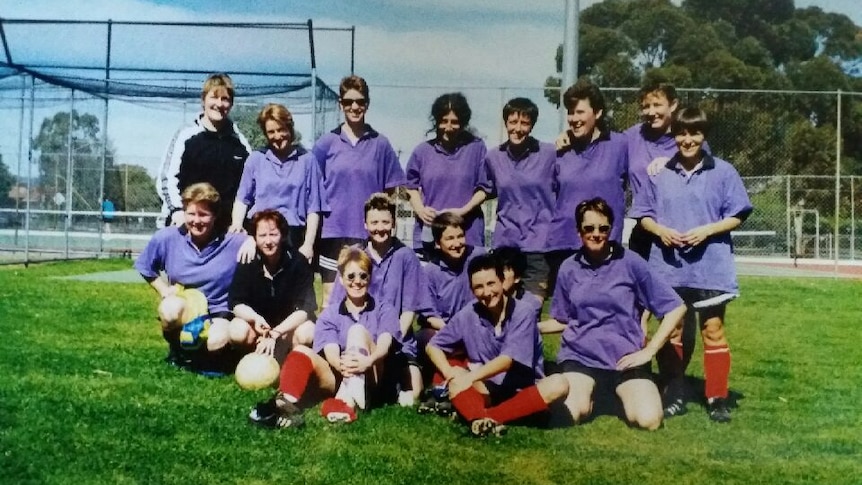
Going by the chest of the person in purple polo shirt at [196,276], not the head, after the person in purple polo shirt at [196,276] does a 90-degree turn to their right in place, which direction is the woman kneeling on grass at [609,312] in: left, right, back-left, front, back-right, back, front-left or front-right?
back-left

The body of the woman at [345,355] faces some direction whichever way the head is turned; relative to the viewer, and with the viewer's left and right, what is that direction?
facing the viewer

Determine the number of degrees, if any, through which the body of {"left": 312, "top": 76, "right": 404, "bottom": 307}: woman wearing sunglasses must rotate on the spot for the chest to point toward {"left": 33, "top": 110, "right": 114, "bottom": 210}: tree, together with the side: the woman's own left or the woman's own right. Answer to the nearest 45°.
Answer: approximately 135° to the woman's own right

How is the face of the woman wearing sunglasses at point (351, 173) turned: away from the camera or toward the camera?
toward the camera

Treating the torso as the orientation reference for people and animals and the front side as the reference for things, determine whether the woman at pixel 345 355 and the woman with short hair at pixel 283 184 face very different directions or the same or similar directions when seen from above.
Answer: same or similar directions

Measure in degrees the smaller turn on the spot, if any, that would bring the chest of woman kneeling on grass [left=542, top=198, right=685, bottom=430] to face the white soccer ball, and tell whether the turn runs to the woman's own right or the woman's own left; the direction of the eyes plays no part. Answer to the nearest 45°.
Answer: approximately 90° to the woman's own right

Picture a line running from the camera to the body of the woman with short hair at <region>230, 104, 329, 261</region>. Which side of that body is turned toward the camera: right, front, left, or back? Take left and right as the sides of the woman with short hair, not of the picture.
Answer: front

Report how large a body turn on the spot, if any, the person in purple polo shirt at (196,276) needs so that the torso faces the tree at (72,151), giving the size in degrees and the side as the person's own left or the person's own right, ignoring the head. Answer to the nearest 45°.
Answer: approximately 180°

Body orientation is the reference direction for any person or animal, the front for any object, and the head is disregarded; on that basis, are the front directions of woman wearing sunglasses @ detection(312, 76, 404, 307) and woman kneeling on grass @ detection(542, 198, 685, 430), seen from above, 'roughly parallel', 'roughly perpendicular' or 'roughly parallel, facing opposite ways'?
roughly parallel

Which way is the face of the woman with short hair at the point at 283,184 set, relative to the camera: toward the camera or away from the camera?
toward the camera
